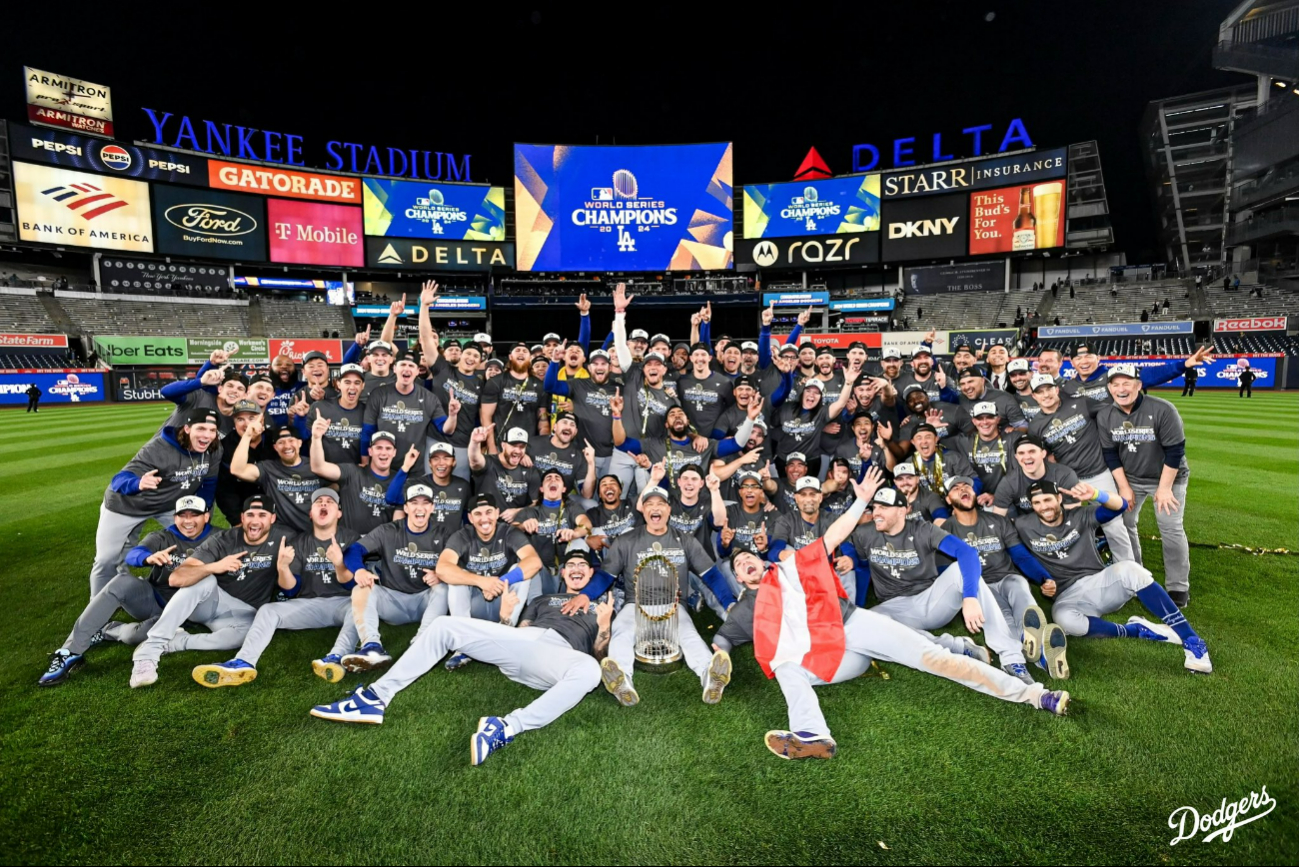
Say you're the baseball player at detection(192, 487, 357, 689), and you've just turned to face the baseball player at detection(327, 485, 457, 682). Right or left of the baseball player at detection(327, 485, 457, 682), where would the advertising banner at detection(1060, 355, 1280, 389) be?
left

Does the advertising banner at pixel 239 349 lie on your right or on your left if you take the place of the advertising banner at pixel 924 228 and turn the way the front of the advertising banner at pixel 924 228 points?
on your right

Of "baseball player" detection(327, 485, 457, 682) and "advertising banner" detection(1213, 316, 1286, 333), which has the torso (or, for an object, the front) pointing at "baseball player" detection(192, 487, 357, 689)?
the advertising banner

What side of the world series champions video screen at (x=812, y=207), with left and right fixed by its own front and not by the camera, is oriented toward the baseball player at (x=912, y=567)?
front

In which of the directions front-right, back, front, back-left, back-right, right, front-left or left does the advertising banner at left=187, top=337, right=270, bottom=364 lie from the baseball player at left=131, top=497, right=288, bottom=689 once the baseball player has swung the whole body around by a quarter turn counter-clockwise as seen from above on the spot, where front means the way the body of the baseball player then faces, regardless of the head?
left

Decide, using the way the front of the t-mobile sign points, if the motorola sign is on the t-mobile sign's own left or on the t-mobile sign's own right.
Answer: on the t-mobile sign's own left

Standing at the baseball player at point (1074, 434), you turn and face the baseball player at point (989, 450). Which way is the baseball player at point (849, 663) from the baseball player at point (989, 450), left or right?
left

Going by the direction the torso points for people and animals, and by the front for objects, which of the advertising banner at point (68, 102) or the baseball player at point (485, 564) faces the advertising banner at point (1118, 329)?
the advertising banner at point (68, 102)

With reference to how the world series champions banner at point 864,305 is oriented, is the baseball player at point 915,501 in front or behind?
in front
